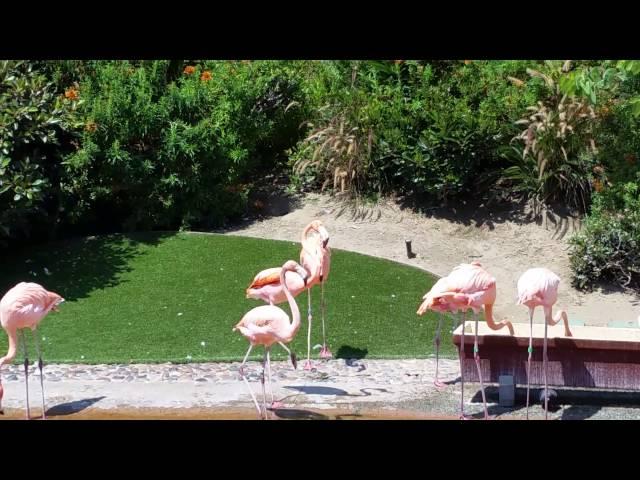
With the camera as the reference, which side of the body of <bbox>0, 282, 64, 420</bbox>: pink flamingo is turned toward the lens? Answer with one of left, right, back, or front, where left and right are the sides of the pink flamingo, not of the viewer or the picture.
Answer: left

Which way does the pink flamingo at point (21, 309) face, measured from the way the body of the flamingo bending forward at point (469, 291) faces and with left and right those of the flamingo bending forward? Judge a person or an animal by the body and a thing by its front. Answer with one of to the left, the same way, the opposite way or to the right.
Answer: the opposite way

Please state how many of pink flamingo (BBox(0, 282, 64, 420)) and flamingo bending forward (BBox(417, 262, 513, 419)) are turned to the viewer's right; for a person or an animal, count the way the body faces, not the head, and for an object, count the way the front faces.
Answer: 1

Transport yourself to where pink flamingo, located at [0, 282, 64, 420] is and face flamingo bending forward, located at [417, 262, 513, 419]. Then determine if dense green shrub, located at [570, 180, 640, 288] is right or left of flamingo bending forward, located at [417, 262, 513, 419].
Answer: left

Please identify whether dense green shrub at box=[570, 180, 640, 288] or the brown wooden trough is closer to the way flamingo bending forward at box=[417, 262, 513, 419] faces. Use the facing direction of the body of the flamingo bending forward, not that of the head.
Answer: the brown wooden trough

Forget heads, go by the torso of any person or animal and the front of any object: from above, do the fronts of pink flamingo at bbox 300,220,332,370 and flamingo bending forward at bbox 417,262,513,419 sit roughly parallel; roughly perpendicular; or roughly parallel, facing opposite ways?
roughly perpendicular

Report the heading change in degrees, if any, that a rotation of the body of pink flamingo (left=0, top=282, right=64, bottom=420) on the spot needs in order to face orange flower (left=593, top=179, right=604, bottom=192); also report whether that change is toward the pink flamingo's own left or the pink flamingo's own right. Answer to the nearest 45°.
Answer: approximately 135° to the pink flamingo's own right

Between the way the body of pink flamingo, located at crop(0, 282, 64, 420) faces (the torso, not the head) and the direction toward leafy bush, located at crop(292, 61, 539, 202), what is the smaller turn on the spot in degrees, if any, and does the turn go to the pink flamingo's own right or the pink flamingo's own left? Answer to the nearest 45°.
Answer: approximately 135° to the pink flamingo's own right

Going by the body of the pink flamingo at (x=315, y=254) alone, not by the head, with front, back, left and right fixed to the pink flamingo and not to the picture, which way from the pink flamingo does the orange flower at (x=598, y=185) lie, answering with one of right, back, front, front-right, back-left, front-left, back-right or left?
back-left

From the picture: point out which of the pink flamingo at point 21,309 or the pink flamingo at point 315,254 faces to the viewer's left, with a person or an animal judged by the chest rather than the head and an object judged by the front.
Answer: the pink flamingo at point 21,309

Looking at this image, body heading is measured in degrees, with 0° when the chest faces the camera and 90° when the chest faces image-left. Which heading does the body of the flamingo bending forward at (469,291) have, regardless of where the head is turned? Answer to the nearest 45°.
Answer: approximately 270°
